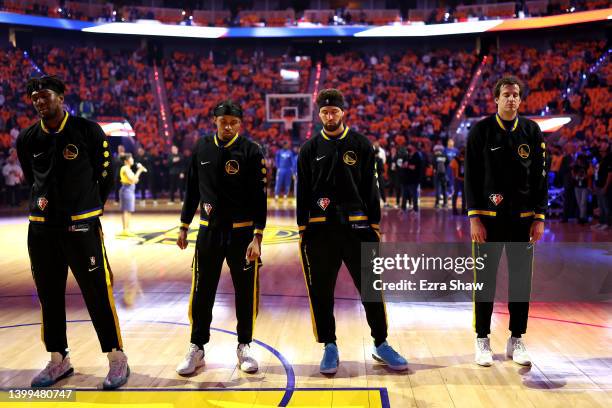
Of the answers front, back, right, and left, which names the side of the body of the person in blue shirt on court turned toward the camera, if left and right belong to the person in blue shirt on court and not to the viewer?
front

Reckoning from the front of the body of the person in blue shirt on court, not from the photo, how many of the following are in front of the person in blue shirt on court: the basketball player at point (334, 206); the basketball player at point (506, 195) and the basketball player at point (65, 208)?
3

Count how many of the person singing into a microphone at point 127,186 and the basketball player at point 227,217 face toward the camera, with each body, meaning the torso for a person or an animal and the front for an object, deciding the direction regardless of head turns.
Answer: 1

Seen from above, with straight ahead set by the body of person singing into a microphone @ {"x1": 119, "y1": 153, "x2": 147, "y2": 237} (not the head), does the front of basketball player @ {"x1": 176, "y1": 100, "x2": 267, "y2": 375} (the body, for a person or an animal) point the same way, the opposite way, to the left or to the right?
to the right

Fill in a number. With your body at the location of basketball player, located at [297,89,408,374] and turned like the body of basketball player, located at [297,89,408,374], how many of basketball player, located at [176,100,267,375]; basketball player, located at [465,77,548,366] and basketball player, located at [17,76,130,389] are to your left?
1

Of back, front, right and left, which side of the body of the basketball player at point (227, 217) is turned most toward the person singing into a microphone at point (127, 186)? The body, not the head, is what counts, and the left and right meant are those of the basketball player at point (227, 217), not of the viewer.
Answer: back

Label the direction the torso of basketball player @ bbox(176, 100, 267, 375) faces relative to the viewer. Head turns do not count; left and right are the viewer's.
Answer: facing the viewer

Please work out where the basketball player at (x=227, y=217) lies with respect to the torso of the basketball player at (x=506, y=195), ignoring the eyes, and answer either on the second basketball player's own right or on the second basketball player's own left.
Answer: on the second basketball player's own right

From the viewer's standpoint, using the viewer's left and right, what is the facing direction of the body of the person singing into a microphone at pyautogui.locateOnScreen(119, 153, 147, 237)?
facing to the right of the viewer
